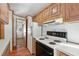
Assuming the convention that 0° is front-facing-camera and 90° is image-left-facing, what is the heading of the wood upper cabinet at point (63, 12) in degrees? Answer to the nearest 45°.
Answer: approximately 45°

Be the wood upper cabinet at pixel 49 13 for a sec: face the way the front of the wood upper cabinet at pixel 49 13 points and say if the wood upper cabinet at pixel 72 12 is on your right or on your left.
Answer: on your left
